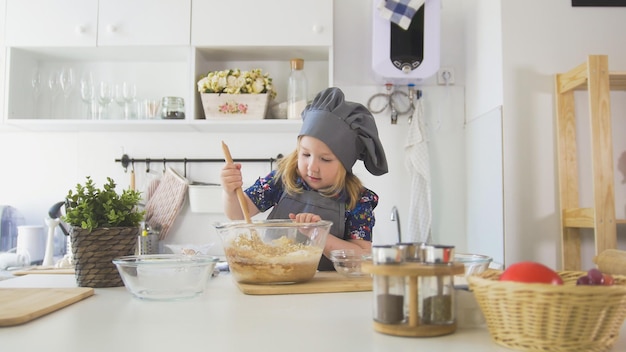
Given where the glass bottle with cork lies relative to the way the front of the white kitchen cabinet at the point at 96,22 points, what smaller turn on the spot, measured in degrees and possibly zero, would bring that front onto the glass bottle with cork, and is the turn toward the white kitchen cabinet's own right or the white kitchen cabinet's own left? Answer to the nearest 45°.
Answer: approximately 90° to the white kitchen cabinet's own left

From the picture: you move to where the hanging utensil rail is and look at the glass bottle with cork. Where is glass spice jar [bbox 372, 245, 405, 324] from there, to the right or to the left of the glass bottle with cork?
right

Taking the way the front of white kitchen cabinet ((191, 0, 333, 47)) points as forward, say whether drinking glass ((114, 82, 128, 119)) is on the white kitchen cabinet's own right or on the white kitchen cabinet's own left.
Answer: on the white kitchen cabinet's own right

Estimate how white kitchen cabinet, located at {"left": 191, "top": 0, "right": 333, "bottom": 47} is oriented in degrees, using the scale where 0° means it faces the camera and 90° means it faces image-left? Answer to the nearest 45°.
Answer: approximately 0°

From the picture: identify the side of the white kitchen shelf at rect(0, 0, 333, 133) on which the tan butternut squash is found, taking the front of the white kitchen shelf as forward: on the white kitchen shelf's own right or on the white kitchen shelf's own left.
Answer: on the white kitchen shelf's own left

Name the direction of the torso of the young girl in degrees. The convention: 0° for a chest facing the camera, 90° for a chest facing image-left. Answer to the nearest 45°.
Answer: approximately 45°

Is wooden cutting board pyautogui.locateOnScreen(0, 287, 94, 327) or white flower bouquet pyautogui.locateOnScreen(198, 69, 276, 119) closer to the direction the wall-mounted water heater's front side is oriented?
the wooden cutting board

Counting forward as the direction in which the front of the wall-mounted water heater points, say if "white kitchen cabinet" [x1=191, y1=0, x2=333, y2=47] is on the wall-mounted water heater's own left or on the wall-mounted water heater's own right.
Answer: on the wall-mounted water heater's own right
